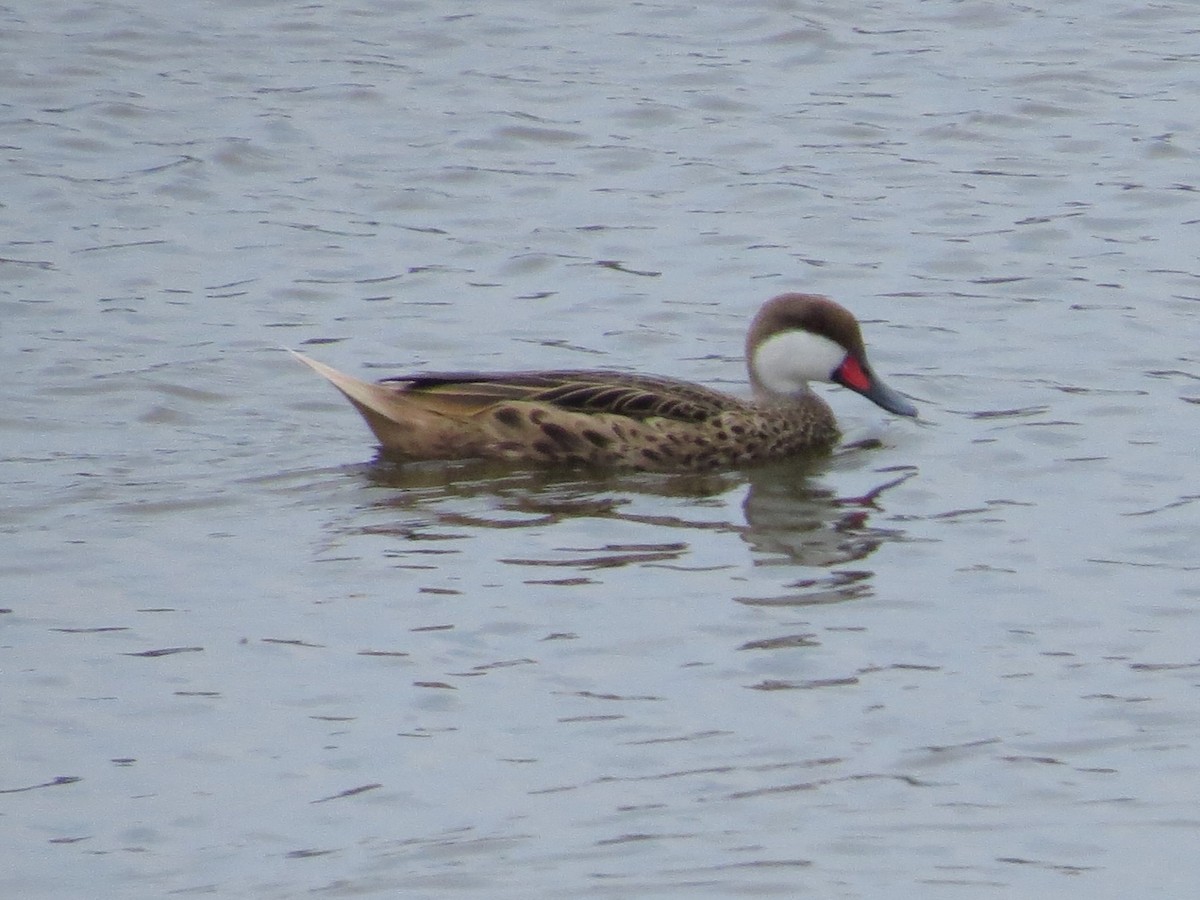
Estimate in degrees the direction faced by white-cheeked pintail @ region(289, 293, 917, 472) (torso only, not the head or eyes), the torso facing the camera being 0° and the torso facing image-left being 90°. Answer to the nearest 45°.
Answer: approximately 270°
